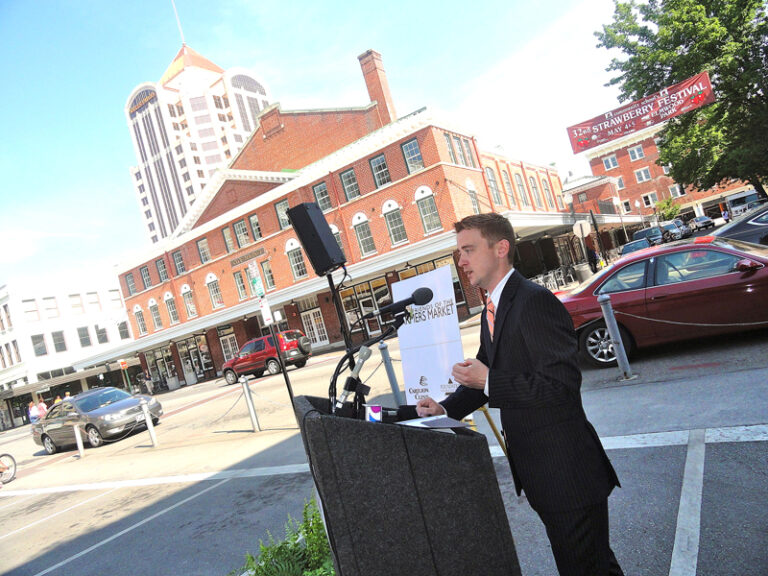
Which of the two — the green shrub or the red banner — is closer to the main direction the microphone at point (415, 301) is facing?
the red banner

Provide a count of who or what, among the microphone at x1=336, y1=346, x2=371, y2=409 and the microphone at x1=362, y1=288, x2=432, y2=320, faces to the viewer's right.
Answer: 2

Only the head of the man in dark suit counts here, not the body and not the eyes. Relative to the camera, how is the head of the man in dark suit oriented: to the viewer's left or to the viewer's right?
to the viewer's left

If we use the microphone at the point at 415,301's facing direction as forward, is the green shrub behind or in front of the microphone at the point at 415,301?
behind

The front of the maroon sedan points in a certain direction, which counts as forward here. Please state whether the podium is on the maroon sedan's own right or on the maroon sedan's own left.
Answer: on the maroon sedan's own right

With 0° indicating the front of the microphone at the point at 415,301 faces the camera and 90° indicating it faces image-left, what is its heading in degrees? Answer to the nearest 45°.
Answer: approximately 270°

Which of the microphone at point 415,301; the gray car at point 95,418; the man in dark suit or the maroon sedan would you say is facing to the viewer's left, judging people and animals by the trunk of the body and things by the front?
the man in dark suit

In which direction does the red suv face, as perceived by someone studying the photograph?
facing away from the viewer and to the left of the viewer

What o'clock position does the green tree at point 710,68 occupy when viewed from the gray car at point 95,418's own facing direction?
The green tree is roughly at 11 o'clock from the gray car.

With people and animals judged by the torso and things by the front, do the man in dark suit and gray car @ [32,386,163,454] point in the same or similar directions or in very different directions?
very different directions

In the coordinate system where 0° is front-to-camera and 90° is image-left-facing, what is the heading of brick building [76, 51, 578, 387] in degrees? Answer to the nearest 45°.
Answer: approximately 45°

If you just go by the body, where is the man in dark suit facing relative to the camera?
to the viewer's left
